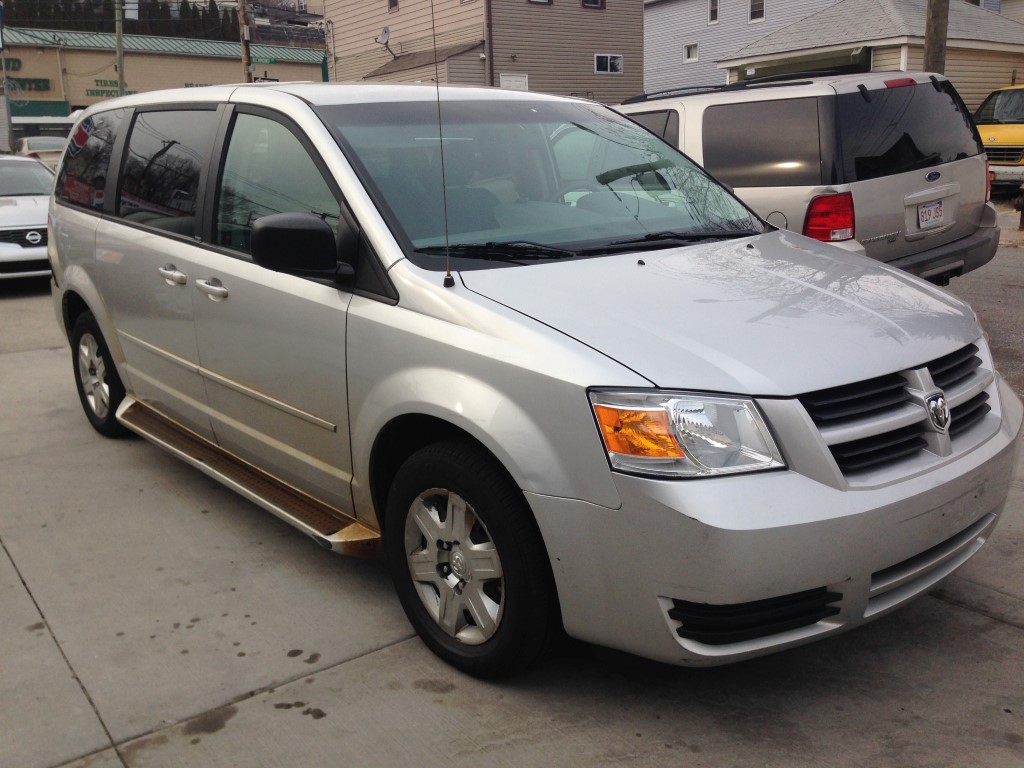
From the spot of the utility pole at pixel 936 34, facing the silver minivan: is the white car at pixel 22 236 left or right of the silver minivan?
right

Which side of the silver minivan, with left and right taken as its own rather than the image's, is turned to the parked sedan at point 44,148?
back

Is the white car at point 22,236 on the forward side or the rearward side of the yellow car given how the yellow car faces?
on the forward side

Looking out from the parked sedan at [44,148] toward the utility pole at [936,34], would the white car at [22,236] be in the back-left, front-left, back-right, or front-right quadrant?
front-right

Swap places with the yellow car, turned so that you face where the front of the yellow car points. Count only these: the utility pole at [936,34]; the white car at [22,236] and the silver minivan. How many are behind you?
0

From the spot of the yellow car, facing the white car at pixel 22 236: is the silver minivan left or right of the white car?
left

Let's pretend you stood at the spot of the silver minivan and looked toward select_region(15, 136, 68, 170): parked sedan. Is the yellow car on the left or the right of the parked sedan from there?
right

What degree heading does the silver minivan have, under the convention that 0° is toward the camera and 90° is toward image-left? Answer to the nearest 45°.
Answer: approximately 315°

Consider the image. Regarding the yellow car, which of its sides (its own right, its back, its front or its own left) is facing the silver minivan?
front

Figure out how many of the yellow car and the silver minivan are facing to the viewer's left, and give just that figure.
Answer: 0

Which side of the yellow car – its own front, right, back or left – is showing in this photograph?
front

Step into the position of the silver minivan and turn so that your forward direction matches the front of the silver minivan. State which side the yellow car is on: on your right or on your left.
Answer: on your left

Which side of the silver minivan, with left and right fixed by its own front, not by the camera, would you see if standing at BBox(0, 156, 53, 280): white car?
back
